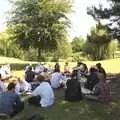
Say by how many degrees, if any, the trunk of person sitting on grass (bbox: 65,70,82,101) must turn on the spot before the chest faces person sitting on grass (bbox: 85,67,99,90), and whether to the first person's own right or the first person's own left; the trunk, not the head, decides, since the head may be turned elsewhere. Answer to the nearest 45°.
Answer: approximately 45° to the first person's own right

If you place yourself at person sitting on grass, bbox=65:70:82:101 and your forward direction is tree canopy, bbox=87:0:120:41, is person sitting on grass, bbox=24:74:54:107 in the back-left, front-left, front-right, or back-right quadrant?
back-left

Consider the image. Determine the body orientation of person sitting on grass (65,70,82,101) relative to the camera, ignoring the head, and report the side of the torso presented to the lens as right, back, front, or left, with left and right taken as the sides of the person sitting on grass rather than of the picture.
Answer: back

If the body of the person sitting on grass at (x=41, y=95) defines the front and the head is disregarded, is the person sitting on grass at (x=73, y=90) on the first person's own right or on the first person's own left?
on the first person's own right

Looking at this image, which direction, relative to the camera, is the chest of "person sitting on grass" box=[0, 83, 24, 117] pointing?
away from the camera

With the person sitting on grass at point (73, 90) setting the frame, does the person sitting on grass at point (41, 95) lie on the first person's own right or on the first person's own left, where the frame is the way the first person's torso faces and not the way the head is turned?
on the first person's own left

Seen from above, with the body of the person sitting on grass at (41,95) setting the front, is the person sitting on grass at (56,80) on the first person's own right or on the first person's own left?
on the first person's own right
